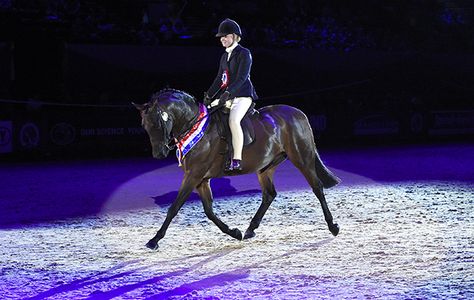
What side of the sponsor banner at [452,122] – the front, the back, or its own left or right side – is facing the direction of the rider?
front

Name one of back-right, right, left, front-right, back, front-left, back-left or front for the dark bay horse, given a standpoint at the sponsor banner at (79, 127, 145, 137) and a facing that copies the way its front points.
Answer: front

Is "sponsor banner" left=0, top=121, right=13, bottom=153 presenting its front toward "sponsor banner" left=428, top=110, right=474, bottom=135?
no

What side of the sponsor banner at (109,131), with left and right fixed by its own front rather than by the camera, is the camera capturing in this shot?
front

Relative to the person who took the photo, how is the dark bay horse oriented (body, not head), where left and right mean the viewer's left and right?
facing to the left of the viewer

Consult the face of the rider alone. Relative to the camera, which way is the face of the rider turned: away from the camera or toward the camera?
toward the camera

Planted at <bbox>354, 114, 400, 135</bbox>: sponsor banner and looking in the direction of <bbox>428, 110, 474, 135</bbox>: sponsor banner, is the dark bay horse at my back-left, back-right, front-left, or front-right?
back-right

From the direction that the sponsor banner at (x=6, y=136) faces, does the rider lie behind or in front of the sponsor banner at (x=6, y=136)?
in front

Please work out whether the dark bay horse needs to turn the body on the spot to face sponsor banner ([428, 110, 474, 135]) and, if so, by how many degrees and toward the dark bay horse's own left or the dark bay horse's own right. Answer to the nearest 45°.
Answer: approximately 135° to the dark bay horse's own right

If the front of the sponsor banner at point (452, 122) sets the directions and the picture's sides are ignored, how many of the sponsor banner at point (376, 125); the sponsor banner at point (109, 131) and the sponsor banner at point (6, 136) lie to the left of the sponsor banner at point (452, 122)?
0

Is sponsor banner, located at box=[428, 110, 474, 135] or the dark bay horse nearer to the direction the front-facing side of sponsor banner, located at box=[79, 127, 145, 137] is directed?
the dark bay horse

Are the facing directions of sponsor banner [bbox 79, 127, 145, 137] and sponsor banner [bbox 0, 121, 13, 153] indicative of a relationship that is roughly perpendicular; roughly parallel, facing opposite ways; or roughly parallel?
roughly parallel

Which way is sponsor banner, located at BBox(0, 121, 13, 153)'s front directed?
toward the camera

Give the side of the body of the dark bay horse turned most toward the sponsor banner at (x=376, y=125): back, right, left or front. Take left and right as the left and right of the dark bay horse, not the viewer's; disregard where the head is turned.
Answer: right

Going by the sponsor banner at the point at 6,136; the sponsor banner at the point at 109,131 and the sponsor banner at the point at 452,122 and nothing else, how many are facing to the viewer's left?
0

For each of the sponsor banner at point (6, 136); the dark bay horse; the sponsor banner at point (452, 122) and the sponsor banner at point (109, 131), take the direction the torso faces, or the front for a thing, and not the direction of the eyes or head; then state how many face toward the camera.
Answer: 3

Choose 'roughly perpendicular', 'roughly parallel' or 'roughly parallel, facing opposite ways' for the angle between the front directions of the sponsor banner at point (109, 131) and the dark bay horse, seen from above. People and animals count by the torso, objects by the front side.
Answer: roughly perpendicular
